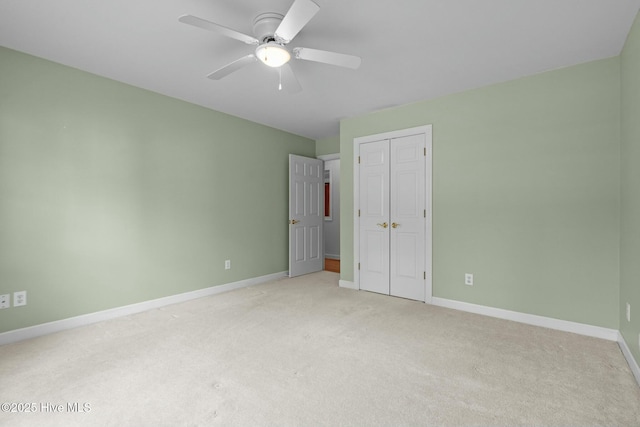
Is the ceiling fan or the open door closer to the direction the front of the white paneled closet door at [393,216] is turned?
the ceiling fan

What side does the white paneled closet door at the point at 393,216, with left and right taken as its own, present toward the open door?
right

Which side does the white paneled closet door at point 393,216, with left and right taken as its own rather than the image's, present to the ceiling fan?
front

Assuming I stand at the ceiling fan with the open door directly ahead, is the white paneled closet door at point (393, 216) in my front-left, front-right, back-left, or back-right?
front-right

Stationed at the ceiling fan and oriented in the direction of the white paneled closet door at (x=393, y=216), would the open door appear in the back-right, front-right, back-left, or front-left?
front-left

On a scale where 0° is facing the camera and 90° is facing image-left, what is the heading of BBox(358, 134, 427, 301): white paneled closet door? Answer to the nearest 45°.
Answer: approximately 45°

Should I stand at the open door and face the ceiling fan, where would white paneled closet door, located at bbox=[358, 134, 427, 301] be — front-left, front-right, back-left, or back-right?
front-left
